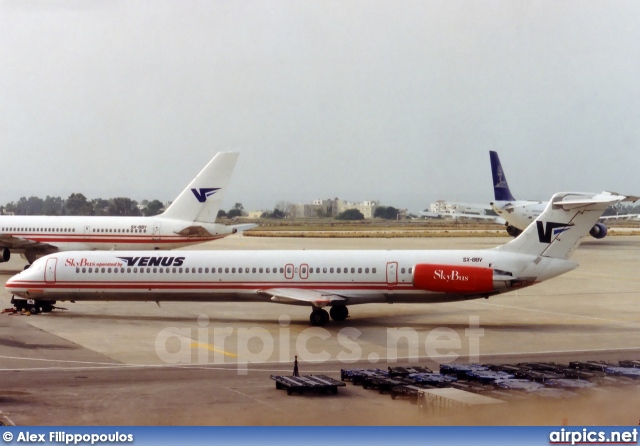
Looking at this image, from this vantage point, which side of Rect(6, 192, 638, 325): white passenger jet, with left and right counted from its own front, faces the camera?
left
